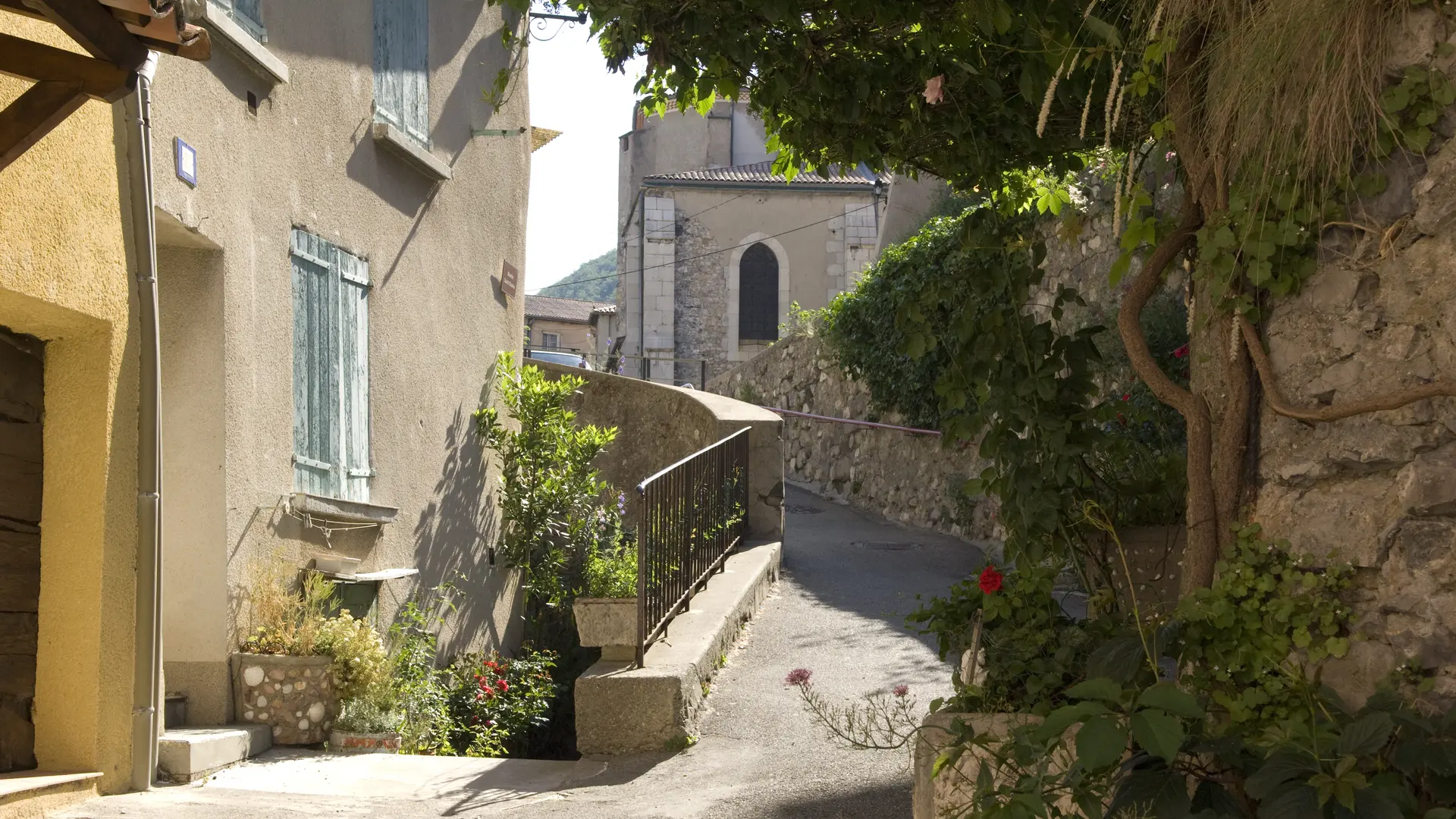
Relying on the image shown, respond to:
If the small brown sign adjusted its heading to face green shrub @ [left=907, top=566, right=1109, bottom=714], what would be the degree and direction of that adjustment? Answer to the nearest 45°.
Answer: approximately 45° to its right

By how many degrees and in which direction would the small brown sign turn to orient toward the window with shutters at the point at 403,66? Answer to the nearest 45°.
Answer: approximately 45° to its right

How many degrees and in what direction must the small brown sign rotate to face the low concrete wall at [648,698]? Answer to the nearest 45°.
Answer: approximately 45° to its right

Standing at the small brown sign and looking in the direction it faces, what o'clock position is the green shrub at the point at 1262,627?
The green shrub is roughly at 1 o'clock from the small brown sign.

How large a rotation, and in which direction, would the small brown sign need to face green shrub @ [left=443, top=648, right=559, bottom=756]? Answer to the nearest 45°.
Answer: approximately 45° to its right

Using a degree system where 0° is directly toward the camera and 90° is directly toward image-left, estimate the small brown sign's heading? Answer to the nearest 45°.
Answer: approximately 315°

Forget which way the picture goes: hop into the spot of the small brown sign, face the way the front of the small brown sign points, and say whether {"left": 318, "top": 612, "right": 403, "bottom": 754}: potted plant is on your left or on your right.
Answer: on your right

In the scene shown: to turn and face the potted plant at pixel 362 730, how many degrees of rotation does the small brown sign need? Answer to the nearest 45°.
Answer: approximately 45° to its right

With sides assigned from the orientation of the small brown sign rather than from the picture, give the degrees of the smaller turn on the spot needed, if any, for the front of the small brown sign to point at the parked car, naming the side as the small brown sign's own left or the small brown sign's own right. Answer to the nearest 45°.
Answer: approximately 135° to the small brown sign's own left
